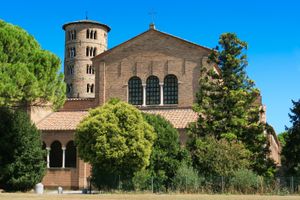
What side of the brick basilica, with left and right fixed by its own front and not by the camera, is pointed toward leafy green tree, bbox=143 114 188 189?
front

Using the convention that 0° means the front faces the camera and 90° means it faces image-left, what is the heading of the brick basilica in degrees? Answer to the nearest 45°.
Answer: approximately 0°

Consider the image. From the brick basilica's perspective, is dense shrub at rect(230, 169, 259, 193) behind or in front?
in front

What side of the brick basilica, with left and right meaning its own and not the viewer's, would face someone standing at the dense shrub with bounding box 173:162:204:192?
front

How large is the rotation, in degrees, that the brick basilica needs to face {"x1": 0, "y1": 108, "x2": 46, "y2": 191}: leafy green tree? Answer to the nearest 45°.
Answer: approximately 45° to its right

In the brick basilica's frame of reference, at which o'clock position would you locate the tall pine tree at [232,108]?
The tall pine tree is roughly at 11 o'clock from the brick basilica.

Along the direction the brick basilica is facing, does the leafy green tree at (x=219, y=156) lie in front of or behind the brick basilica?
in front

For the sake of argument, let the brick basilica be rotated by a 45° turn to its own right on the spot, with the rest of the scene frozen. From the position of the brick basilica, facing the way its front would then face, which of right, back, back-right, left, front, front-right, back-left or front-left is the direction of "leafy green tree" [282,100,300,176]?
left
